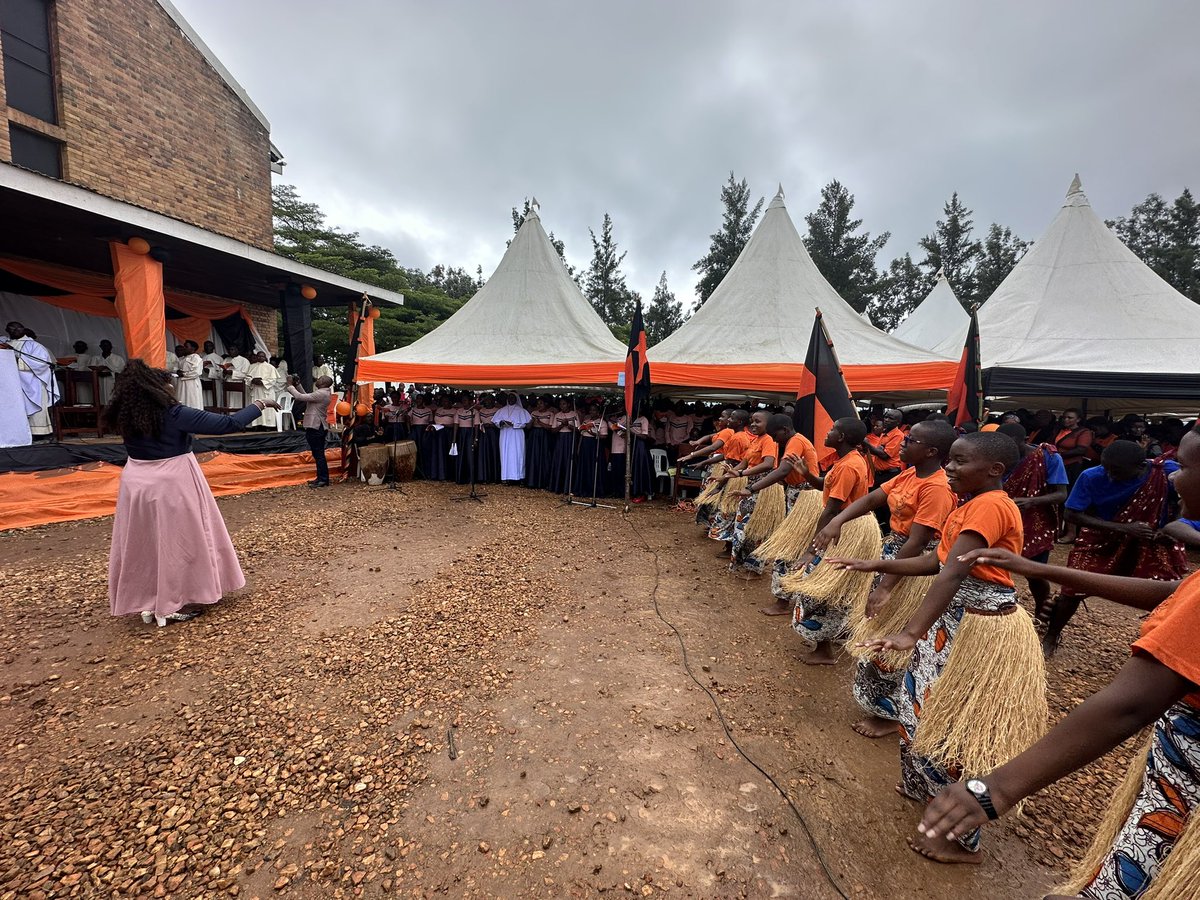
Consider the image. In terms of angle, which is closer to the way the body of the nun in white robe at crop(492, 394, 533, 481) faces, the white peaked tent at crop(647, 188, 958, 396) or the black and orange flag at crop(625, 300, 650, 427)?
the black and orange flag

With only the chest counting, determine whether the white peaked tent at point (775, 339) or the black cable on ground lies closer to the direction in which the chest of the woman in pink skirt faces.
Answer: the white peaked tent

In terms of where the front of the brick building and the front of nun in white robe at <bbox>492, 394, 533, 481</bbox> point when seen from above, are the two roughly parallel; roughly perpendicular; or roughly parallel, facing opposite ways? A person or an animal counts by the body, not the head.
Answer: roughly perpendicular

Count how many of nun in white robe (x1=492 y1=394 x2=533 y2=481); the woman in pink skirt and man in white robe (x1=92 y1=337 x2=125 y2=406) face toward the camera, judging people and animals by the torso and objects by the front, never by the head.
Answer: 2

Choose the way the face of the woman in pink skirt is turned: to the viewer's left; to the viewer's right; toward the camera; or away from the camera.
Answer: away from the camera

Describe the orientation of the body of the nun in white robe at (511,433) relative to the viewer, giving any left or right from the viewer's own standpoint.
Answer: facing the viewer

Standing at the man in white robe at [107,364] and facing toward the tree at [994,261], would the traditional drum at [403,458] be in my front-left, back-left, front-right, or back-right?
front-right

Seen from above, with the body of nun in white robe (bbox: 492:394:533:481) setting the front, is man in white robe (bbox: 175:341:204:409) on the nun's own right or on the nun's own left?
on the nun's own right

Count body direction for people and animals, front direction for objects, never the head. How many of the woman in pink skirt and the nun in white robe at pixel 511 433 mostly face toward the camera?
1

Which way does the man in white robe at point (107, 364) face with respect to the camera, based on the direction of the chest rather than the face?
toward the camera

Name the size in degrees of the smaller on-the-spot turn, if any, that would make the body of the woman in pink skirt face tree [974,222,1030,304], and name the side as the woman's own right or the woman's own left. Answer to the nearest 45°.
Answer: approximately 45° to the woman's own right

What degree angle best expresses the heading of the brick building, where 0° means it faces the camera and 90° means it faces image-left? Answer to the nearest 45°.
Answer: approximately 315°

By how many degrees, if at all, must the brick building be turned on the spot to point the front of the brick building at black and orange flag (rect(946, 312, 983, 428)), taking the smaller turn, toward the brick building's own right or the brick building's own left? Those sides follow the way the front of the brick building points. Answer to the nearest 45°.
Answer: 0° — it already faces it

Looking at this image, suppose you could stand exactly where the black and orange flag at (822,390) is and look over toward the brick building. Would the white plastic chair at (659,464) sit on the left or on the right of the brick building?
right
